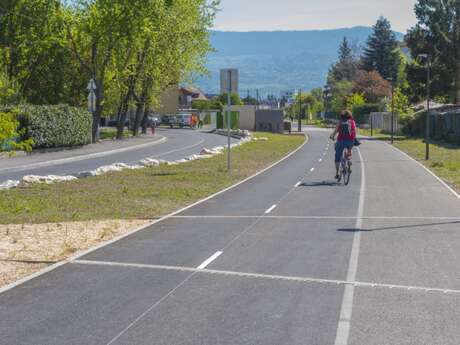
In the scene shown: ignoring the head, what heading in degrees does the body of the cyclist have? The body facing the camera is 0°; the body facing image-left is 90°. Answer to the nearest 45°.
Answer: approximately 180°

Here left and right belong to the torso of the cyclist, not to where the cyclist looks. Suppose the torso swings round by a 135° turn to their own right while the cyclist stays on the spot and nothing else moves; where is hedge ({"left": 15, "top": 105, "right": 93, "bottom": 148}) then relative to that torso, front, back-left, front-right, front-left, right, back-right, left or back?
back
